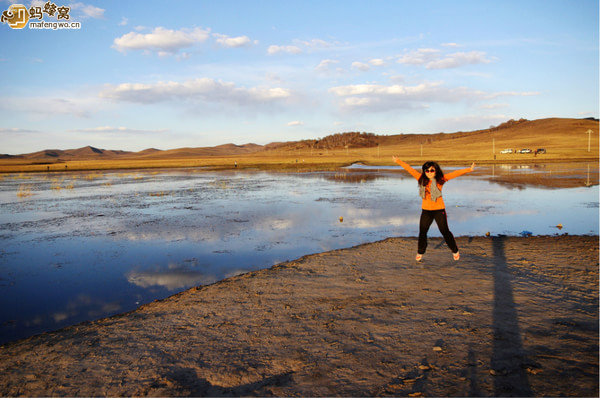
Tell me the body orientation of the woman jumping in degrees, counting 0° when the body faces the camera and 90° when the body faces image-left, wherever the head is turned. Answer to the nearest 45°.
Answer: approximately 0°

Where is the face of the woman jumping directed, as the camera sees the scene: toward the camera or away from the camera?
toward the camera
